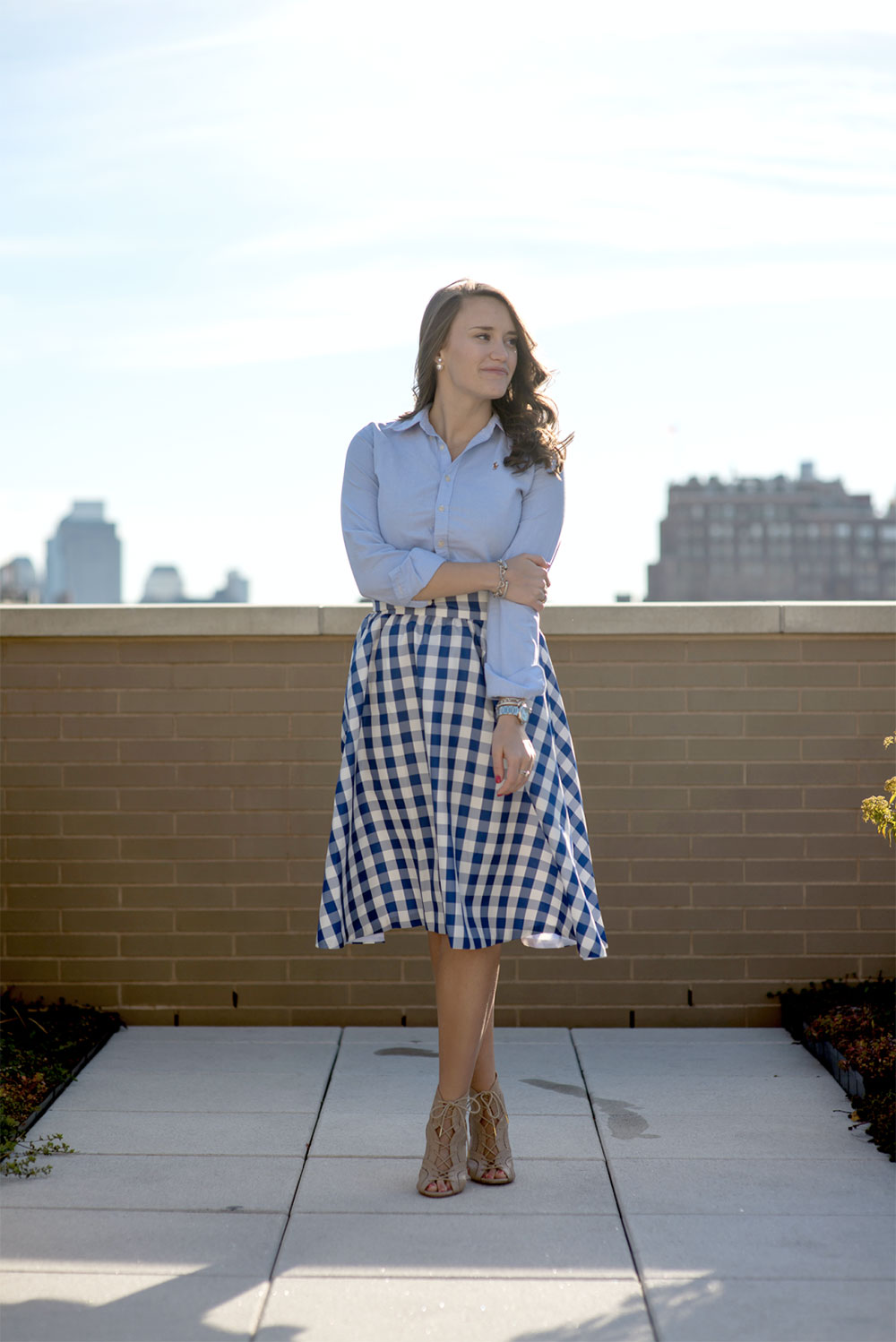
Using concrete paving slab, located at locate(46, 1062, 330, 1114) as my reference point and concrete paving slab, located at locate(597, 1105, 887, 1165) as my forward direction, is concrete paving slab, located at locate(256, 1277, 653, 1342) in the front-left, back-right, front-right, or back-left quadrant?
front-right

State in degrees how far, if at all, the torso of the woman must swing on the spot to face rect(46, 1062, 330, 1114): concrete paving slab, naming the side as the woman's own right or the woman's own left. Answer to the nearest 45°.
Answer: approximately 135° to the woman's own right

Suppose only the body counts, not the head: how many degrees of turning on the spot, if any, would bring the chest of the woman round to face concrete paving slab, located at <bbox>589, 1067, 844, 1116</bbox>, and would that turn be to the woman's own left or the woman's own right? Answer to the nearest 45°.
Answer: approximately 135° to the woman's own left

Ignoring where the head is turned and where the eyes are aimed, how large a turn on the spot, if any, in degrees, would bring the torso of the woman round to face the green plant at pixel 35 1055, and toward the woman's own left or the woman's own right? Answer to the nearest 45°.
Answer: approximately 135° to the woman's own right

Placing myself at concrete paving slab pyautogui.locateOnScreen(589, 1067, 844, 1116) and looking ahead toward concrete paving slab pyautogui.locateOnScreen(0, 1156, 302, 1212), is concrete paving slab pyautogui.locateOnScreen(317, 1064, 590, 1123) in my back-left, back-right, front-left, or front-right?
front-right

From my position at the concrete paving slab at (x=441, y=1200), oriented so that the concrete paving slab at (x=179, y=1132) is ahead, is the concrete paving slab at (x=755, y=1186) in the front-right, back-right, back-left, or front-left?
back-right

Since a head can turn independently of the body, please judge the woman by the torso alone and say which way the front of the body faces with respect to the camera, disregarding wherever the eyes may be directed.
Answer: toward the camera

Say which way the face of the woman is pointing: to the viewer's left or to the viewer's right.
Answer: to the viewer's right
